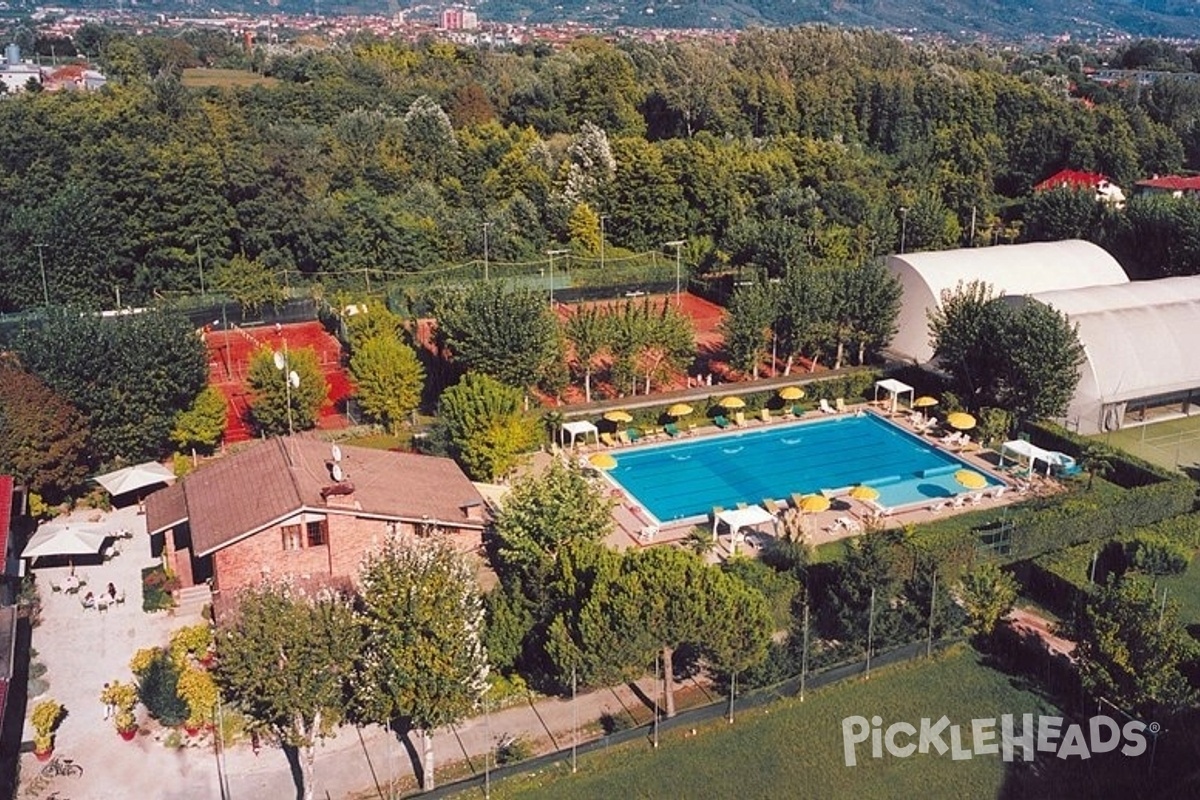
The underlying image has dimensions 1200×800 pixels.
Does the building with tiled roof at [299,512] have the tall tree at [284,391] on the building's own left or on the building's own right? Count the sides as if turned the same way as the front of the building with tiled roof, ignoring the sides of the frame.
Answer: on the building's own right

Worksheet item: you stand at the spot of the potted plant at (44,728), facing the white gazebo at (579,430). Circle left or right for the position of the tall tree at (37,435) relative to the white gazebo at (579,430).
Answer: left

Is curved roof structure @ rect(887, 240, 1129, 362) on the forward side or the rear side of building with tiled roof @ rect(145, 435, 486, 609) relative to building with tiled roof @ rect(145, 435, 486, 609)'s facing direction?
on the rear side

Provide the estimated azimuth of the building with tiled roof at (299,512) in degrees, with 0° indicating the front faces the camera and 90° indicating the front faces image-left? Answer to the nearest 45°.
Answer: approximately 45°

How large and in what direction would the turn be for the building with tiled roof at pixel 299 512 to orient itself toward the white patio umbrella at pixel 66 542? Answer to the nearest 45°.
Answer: approximately 90° to its right

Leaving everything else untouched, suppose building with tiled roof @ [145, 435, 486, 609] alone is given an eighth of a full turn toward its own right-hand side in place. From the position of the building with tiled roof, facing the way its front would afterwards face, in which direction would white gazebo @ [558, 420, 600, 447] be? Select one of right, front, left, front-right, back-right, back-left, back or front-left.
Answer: back-right

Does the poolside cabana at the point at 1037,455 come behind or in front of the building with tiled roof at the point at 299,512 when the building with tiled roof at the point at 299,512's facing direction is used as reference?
behind

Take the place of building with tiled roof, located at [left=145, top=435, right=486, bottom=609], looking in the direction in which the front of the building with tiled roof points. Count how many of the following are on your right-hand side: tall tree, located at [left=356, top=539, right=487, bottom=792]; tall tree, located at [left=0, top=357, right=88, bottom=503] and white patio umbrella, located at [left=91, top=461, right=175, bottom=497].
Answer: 2

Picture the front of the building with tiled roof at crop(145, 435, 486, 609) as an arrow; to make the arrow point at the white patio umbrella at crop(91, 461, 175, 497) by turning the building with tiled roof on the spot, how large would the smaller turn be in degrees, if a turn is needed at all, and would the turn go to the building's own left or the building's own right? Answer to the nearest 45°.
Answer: approximately 90° to the building's own right

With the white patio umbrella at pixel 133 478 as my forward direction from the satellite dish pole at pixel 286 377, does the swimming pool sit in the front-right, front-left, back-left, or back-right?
back-left

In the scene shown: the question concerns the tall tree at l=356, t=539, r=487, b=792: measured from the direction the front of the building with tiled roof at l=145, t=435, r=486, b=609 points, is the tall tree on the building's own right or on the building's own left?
on the building's own left

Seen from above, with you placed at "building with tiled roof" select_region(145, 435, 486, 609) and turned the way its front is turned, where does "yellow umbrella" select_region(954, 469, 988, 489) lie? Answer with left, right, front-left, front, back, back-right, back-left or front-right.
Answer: back-left

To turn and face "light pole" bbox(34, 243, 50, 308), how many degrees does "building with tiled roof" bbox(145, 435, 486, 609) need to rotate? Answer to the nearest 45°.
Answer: approximately 135° to its right

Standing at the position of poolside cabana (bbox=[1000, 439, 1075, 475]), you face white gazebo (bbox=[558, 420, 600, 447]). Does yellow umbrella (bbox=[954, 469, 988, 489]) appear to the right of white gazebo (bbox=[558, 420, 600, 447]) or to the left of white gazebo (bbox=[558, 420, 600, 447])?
left
